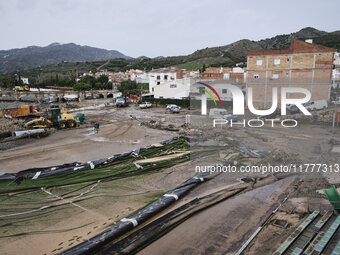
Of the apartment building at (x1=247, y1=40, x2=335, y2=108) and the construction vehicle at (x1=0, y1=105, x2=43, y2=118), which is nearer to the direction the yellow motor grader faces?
the construction vehicle

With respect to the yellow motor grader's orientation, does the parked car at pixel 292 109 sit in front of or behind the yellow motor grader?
behind

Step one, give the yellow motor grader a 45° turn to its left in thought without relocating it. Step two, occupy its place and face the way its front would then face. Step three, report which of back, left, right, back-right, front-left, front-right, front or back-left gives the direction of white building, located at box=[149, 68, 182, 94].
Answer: back

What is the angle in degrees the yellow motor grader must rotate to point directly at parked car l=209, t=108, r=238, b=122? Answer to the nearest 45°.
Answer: approximately 135° to its left

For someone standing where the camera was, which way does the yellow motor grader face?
facing to the left of the viewer

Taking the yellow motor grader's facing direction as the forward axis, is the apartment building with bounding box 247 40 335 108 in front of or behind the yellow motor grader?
behind

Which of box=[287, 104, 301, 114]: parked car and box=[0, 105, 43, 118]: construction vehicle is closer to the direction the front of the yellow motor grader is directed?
the construction vehicle
